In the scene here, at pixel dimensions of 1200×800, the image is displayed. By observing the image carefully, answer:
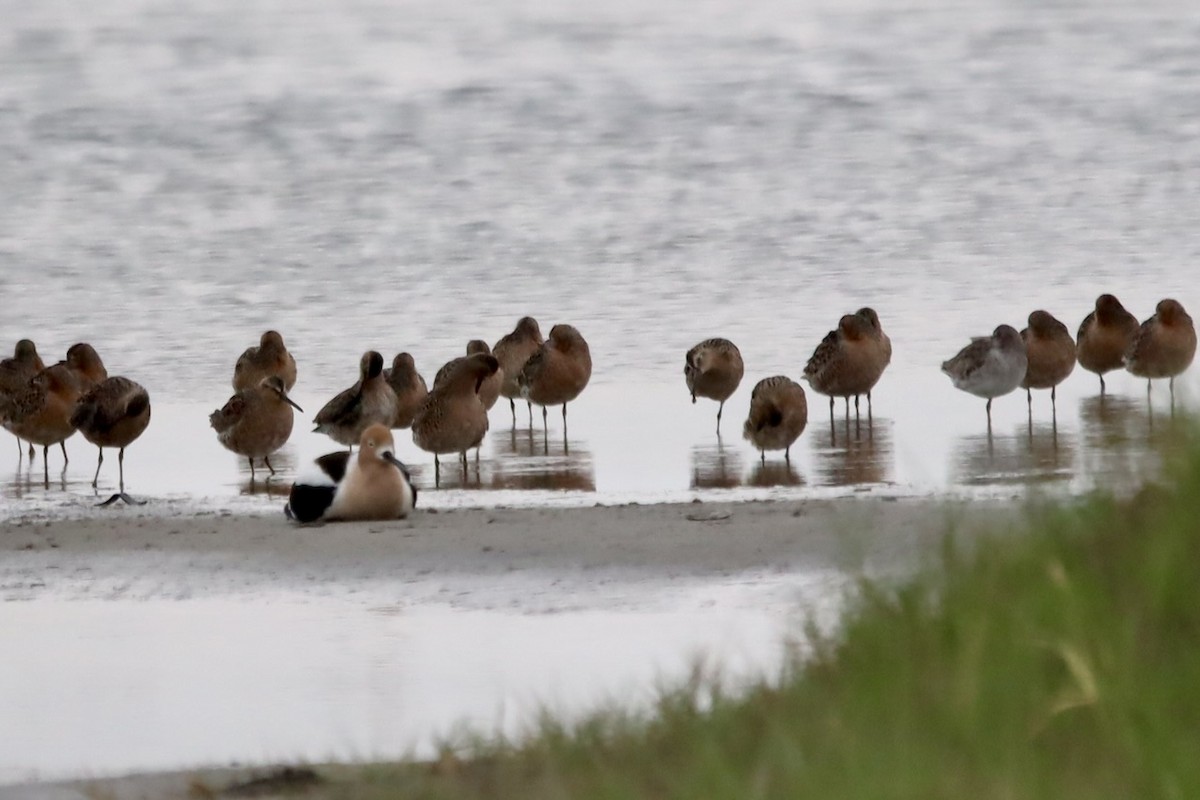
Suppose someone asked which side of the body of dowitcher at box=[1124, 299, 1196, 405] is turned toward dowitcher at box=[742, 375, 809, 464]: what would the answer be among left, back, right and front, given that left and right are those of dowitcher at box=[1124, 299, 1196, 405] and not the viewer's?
right

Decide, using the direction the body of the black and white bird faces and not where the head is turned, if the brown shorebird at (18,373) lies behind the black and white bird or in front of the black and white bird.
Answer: behind

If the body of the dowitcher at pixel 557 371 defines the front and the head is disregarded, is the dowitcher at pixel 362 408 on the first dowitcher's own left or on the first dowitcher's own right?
on the first dowitcher's own right

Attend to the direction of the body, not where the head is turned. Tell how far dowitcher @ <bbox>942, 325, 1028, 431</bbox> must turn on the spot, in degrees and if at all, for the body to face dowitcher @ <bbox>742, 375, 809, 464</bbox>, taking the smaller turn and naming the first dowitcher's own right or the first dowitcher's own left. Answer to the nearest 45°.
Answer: approximately 135° to the first dowitcher's own right

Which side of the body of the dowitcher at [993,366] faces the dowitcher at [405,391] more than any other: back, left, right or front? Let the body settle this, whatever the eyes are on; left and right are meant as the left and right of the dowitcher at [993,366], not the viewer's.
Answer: back

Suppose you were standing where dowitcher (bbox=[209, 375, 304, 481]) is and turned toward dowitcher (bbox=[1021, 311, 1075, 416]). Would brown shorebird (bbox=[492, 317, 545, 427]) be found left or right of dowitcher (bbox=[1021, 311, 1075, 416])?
left

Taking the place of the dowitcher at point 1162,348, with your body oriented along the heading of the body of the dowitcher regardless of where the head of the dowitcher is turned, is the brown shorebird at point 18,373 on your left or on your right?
on your right

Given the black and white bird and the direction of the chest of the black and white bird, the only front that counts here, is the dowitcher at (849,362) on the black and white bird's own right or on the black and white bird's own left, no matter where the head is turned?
on the black and white bird's own left

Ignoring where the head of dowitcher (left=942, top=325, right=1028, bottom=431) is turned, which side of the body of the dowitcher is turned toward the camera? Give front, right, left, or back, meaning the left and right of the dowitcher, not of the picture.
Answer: right
